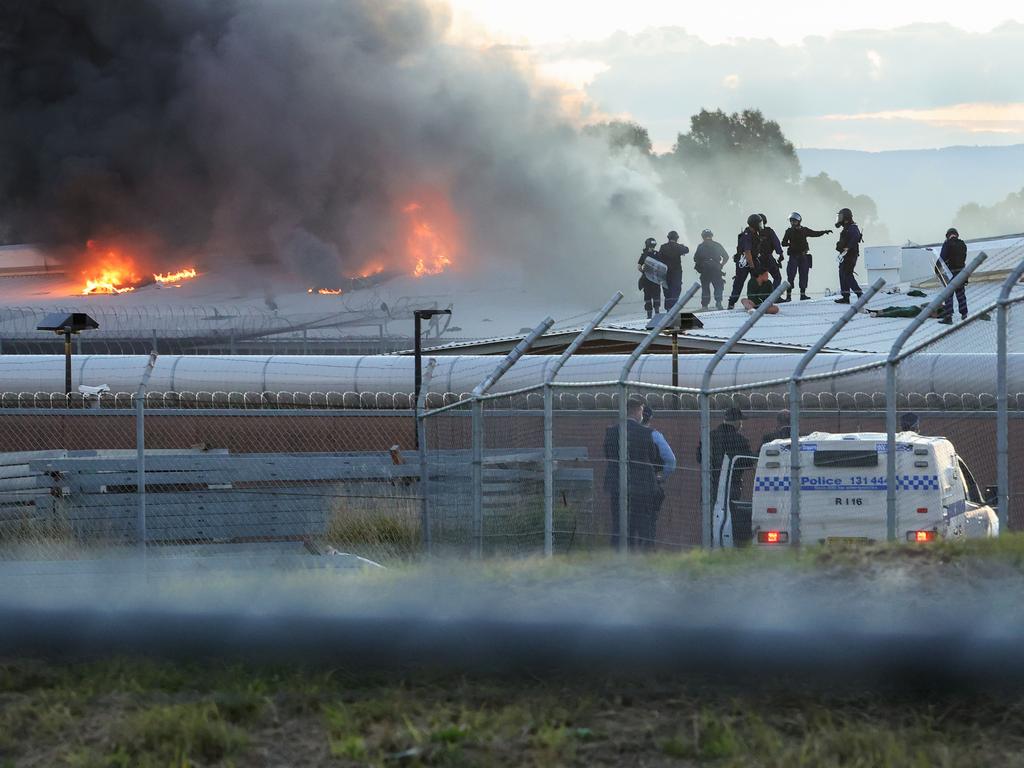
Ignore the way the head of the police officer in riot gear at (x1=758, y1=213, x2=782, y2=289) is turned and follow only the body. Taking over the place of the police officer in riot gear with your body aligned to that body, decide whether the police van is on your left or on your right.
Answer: on your left

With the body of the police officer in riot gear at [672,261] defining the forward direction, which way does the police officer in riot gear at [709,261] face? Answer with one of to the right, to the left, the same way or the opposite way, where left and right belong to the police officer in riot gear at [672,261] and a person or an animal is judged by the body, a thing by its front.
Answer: the same way

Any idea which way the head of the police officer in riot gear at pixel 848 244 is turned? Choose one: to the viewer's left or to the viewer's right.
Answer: to the viewer's left
